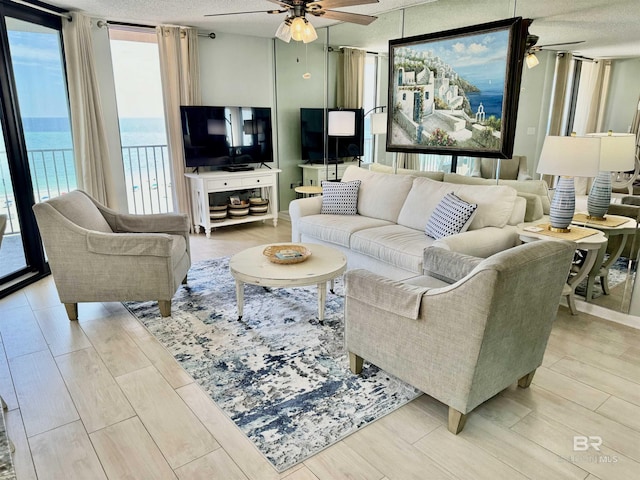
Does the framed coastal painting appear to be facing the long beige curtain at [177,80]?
no

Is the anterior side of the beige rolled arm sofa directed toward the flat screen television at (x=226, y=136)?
no

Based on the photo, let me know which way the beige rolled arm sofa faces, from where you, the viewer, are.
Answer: facing the viewer and to the left of the viewer

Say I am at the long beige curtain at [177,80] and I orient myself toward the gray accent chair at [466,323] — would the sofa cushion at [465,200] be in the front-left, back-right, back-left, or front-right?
front-left

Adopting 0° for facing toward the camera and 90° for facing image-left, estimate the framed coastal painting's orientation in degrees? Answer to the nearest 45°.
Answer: approximately 45°

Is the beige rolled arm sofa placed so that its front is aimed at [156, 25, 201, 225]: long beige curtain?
no

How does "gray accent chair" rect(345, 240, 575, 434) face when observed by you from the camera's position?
facing away from the viewer and to the left of the viewer

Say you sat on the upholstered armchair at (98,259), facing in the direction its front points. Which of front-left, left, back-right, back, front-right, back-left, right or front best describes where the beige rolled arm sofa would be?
front

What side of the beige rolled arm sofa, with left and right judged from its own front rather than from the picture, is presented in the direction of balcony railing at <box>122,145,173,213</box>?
right

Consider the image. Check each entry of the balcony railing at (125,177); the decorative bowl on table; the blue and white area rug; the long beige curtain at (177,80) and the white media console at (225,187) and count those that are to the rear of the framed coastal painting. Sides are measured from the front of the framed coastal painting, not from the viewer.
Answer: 0

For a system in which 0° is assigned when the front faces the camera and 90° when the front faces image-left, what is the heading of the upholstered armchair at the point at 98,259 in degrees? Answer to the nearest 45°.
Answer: approximately 270°

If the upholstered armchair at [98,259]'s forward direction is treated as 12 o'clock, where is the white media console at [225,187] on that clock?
The white media console is roughly at 10 o'clock from the upholstered armchair.

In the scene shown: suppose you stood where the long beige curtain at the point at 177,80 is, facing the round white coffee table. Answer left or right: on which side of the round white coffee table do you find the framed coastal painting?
left

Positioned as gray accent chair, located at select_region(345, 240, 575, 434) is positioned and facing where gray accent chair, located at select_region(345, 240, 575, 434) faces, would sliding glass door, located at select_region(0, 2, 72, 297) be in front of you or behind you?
in front

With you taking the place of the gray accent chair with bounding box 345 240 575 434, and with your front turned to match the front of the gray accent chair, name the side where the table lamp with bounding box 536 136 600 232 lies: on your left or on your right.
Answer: on your right
